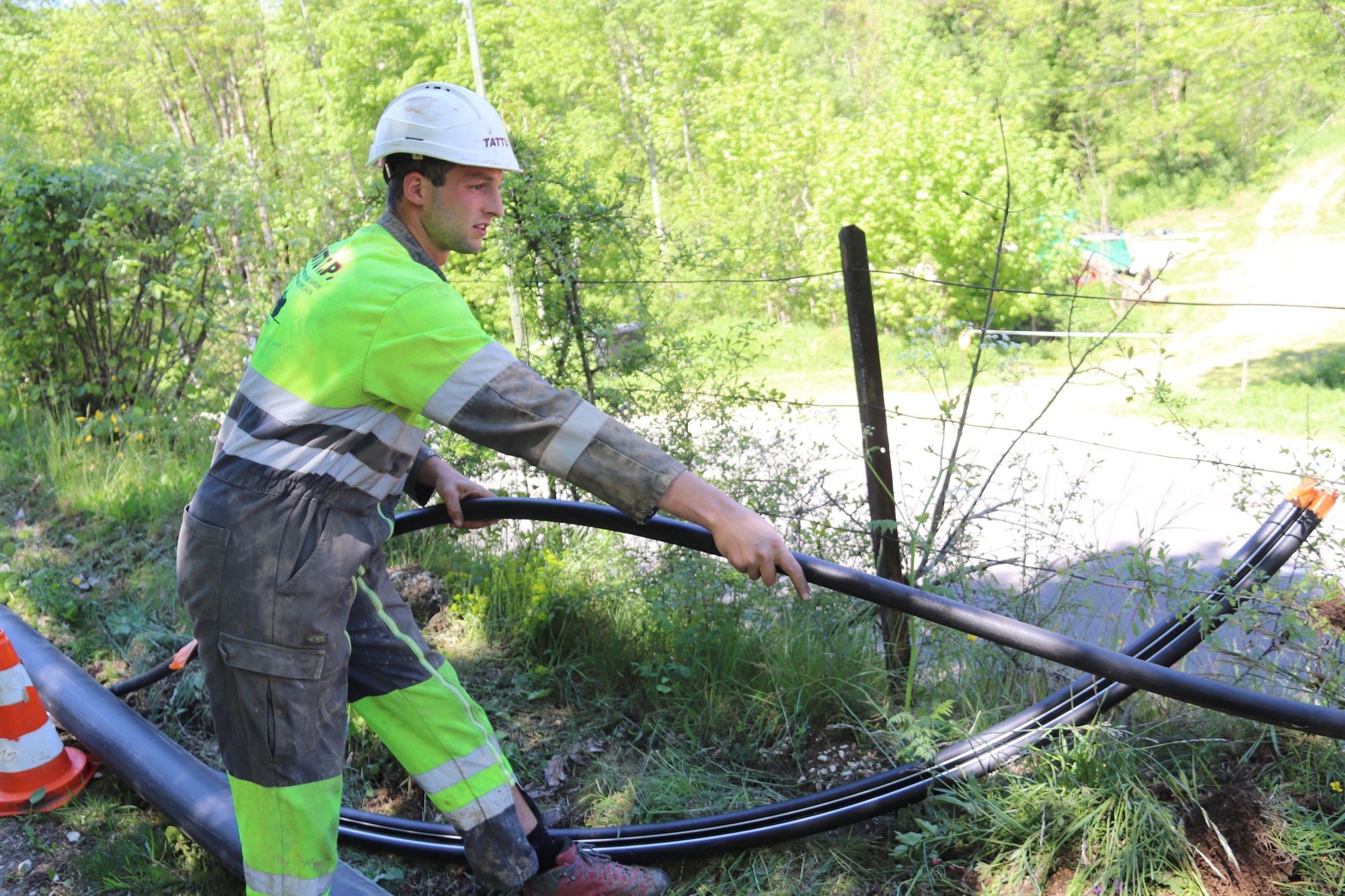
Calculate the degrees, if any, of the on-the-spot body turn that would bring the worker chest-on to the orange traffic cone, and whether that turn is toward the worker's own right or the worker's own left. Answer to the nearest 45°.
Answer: approximately 135° to the worker's own left

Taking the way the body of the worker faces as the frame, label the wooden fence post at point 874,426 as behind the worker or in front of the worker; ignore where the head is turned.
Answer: in front

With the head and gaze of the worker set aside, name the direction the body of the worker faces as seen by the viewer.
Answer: to the viewer's right

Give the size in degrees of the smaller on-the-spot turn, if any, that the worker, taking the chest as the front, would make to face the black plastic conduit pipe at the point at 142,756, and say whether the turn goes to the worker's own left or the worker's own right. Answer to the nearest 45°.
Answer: approximately 135° to the worker's own left

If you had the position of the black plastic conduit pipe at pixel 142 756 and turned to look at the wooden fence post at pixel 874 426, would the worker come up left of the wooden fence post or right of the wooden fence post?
right

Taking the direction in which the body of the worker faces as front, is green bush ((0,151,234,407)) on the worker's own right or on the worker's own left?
on the worker's own left

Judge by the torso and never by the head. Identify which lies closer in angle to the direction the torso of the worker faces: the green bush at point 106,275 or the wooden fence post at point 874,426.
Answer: the wooden fence post
